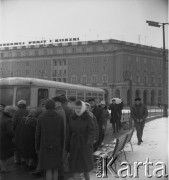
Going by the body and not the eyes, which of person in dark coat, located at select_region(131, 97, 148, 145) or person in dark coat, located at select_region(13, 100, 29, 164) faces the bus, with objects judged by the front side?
person in dark coat, located at select_region(13, 100, 29, 164)

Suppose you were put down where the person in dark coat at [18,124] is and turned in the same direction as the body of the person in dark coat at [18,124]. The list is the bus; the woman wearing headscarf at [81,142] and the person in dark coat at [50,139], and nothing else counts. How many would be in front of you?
1

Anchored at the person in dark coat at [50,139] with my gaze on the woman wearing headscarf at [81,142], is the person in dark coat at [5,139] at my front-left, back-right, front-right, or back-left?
back-left

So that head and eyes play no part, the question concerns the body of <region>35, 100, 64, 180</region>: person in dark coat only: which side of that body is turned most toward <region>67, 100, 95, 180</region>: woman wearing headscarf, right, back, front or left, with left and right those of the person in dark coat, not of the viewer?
right

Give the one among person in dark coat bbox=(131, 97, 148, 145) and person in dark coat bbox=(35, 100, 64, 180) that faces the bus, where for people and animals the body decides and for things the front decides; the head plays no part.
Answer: person in dark coat bbox=(35, 100, 64, 180)

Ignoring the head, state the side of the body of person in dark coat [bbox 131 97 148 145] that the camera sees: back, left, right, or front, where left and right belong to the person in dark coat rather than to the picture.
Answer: front

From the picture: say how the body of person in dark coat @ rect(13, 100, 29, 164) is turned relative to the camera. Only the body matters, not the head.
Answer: away from the camera

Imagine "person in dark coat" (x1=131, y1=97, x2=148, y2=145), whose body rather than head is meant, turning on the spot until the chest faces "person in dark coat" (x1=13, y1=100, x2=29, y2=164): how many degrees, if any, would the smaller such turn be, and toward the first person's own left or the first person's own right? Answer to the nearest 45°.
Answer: approximately 45° to the first person's own right

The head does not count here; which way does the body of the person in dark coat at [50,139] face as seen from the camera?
away from the camera

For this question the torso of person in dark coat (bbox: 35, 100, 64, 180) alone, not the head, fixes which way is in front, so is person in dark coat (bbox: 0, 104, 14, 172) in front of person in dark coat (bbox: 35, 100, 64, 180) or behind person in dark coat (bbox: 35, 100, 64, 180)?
in front

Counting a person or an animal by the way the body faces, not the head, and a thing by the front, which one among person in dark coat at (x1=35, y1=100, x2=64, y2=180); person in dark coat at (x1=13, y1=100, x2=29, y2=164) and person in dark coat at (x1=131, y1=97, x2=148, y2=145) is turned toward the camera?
person in dark coat at (x1=131, y1=97, x2=148, y2=145)

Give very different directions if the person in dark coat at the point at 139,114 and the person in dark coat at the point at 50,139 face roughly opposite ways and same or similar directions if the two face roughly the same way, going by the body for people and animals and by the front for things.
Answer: very different directions
